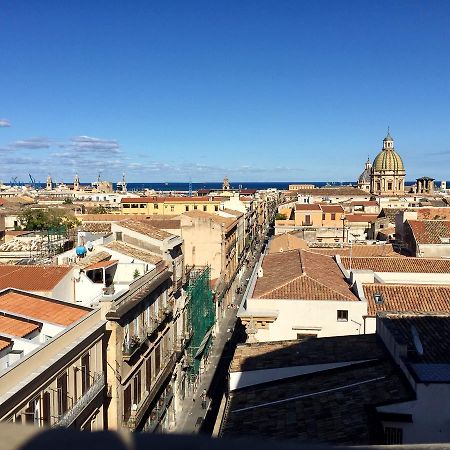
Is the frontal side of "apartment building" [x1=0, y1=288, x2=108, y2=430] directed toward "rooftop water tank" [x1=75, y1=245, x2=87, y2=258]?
no

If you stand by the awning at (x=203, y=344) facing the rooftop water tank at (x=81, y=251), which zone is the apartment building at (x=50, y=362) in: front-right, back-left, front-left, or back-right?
front-left

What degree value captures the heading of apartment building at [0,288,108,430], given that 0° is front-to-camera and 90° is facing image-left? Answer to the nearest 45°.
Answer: approximately 315°

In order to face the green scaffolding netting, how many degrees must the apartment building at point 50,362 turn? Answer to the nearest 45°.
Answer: approximately 90° to its left

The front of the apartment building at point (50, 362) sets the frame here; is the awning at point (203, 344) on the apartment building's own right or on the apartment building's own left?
on the apartment building's own left
